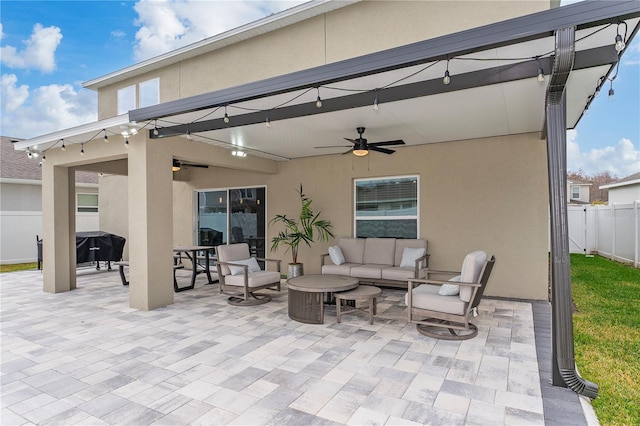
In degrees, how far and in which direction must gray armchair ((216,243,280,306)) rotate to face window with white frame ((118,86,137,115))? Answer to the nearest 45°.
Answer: approximately 180°

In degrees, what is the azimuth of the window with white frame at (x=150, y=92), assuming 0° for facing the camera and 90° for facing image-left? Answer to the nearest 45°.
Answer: approximately 45°

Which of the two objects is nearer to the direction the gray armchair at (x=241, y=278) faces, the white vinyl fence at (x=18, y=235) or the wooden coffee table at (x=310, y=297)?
the wooden coffee table

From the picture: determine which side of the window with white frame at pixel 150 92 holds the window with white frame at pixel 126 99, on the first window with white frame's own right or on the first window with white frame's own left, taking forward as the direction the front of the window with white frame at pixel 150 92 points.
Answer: on the first window with white frame's own right

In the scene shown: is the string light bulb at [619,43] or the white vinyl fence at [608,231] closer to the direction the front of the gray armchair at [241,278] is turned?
the string light bulb

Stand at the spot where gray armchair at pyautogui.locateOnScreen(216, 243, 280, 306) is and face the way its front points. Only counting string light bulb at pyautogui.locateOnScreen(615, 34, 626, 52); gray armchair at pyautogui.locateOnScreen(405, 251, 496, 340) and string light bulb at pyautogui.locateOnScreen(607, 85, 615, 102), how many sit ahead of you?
3

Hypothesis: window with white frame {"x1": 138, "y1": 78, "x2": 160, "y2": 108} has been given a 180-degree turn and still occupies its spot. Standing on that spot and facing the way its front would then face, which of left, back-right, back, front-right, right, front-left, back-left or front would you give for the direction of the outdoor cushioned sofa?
right

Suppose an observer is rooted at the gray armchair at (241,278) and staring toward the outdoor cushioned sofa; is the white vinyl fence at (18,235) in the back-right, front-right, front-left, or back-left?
back-left

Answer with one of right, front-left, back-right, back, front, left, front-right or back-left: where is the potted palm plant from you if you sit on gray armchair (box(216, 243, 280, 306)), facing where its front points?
left

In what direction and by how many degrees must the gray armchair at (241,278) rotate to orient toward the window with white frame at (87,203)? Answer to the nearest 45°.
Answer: approximately 180°

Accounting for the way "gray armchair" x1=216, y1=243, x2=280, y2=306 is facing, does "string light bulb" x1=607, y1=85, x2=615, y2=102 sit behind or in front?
in front

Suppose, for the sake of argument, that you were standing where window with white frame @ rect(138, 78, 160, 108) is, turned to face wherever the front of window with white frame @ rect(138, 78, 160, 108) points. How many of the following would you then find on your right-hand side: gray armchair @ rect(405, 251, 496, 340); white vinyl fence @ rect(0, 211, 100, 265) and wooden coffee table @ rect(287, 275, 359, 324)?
1

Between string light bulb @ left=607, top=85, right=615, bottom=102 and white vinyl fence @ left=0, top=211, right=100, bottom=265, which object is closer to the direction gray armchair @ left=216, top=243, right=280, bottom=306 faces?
the string light bulb

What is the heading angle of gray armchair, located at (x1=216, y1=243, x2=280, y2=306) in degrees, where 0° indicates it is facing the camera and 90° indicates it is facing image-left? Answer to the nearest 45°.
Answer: approximately 315°

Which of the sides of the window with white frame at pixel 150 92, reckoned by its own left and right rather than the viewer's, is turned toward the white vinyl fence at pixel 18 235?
right

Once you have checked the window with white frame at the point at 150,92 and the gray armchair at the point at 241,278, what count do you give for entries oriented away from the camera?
0

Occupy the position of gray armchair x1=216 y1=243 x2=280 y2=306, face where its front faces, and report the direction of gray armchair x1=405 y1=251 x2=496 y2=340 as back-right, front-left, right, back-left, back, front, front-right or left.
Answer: front

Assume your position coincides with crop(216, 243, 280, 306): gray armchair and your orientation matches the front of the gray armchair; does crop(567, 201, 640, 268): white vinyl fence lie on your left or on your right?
on your left
